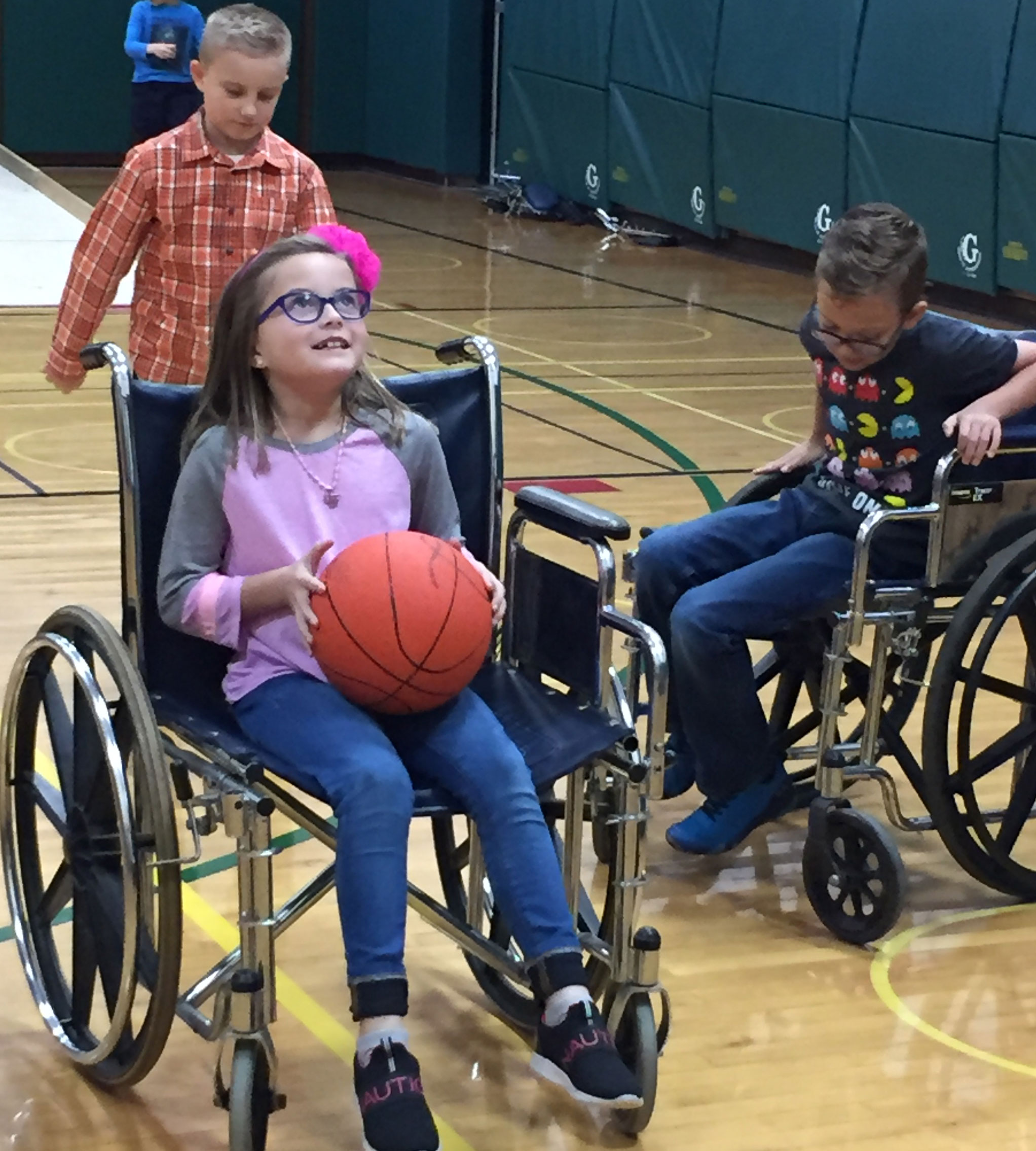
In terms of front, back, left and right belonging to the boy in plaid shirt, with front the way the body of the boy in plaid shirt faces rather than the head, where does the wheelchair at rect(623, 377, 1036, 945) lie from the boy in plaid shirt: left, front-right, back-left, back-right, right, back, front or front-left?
front-left

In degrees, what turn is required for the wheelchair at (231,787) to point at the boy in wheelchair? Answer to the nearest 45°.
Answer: approximately 90° to its left

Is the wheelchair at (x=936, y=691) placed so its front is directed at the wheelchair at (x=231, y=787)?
yes

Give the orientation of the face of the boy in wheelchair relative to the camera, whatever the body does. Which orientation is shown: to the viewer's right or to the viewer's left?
to the viewer's left

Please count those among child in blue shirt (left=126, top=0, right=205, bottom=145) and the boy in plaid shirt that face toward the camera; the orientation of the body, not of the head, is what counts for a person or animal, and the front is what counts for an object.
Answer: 2

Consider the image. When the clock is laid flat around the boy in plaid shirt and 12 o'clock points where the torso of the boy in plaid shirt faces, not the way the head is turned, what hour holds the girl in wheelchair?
The girl in wheelchair is roughly at 12 o'clock from the boy in plaid shirt.

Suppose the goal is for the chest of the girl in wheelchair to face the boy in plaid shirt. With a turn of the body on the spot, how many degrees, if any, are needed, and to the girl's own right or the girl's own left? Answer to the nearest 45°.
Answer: approximately 135° to the girl's own left

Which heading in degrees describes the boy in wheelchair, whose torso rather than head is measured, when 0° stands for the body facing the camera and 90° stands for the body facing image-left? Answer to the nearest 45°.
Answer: approximately 45°

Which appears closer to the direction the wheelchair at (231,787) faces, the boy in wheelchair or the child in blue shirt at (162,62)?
the boy in wheelchair

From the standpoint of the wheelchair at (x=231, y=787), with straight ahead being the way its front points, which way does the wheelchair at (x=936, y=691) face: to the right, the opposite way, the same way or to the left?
to the right

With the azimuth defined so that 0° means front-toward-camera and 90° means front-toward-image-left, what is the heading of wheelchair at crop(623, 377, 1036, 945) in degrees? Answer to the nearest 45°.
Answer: approximately 45°

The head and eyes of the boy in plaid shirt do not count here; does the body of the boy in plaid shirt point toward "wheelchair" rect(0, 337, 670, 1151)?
yes
